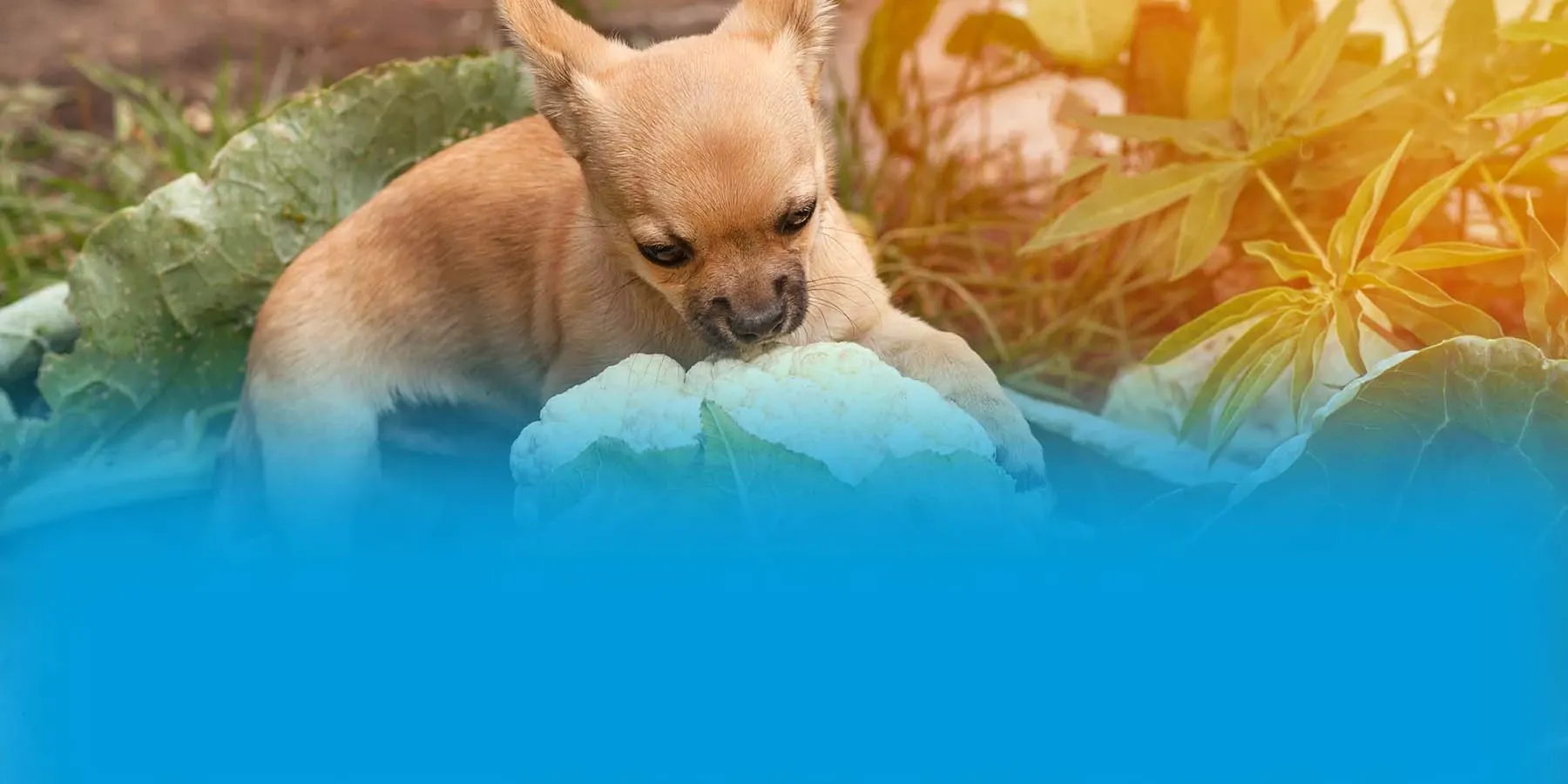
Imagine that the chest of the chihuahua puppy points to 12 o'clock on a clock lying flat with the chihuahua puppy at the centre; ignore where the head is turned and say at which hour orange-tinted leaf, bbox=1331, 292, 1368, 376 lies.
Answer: The orange-tinted leaf is roughly at 11 o'clock from the chihuahua puppy.

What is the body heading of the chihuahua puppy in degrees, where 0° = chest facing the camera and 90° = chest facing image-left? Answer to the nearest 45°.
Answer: approximately 315°

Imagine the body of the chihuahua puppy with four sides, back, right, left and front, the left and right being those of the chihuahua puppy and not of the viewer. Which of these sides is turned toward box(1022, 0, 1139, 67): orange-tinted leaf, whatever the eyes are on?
left

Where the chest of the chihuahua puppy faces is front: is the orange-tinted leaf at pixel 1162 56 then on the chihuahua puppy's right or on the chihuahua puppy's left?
on the chihuahua puppy's left

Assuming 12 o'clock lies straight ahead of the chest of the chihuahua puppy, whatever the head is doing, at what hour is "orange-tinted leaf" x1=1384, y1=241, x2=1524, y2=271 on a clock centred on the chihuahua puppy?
The orange-tinted leaf is roughly at 11 o'clock from the chihuahua puppy.

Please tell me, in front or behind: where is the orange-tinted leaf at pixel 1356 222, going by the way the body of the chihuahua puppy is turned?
in front

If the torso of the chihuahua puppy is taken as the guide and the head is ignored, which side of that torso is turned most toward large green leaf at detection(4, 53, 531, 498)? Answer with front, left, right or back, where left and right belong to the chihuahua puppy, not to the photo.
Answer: back

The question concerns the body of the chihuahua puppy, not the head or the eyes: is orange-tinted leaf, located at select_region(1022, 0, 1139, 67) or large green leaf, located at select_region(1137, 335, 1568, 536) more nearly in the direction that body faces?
the large green leaf

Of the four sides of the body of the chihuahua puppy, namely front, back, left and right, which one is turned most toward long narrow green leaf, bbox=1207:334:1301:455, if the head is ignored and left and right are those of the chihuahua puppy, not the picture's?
front

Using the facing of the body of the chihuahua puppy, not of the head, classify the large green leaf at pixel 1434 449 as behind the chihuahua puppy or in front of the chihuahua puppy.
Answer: in front

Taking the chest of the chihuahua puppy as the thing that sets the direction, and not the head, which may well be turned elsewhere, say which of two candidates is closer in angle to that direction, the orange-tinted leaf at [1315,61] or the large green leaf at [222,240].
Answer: the orange-tinted leaf

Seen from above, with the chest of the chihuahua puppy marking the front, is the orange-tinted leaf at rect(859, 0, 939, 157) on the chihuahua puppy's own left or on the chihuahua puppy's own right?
on the chihuahua puppy's own left

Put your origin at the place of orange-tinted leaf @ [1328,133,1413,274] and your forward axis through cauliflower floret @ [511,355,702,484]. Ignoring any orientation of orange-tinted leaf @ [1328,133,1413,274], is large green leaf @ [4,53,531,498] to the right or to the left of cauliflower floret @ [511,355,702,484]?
right
